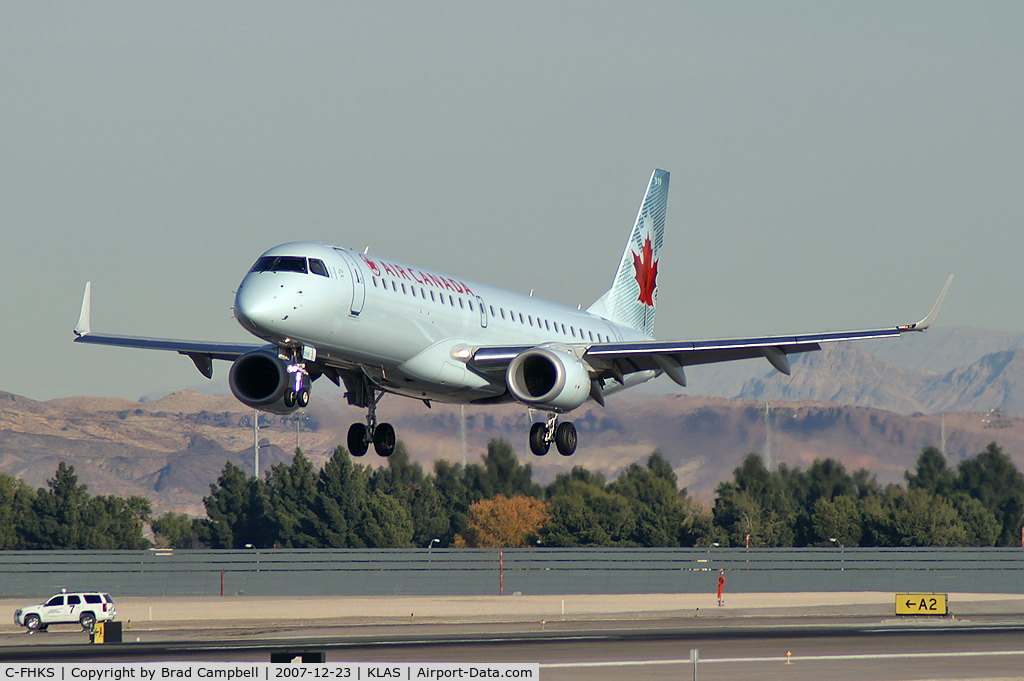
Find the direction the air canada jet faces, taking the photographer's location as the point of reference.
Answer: facing the viewer and to the left of the viewer
